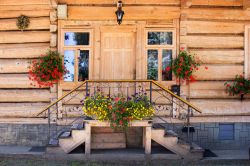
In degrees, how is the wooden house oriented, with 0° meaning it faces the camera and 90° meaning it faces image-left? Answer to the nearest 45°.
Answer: approximately 0°
